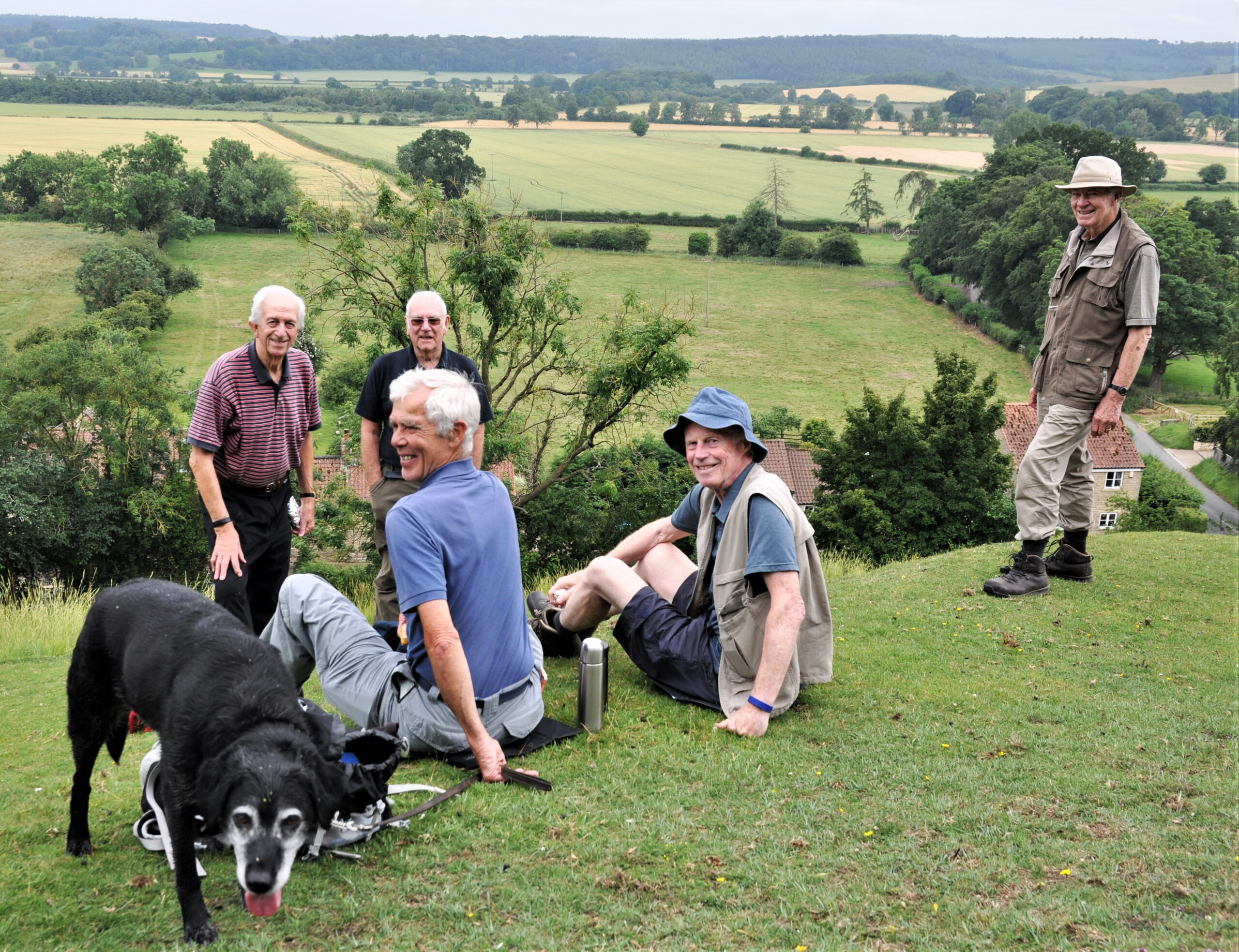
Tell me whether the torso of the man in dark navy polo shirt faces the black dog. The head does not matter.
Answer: yes

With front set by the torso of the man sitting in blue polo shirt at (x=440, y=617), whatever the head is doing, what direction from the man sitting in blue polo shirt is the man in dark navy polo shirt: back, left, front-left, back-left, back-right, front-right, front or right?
front-right

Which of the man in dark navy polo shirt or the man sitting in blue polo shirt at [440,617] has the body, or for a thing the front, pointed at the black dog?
the man in dark navy polo shirt

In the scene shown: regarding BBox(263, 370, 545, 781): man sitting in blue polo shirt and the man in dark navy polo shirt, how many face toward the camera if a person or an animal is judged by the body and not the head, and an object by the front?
1

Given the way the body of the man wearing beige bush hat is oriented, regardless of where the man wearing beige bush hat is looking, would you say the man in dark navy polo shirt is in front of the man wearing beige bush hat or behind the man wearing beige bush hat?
in front

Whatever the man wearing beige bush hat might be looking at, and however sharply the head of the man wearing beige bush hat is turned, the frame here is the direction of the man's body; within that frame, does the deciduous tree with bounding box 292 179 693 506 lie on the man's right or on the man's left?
on the man's right

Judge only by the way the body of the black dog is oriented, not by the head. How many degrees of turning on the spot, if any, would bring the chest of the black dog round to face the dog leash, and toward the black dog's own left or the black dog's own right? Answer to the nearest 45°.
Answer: approximately 90° to the black dog's own left

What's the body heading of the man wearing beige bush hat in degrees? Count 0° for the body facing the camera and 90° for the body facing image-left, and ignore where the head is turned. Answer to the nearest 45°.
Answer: approximately 45°

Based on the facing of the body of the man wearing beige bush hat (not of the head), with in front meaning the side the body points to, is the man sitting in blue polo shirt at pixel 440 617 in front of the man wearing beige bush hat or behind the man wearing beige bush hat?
in front

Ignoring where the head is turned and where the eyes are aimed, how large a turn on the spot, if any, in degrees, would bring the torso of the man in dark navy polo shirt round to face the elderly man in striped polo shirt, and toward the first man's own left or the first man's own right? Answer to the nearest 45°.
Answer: approximately 45° to the first man's own right

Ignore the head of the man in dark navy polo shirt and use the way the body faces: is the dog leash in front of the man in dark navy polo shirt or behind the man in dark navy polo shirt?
in front

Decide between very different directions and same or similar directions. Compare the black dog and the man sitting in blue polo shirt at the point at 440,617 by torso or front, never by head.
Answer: very different directions

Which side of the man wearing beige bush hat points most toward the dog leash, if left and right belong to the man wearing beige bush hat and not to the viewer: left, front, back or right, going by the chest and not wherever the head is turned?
front

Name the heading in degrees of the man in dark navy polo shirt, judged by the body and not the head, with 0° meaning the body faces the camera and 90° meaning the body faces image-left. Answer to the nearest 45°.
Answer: approximately 0°
